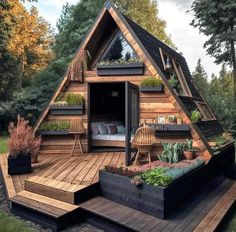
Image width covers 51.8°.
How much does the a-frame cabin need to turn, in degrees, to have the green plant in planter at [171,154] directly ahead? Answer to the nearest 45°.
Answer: approximately 90° to its left

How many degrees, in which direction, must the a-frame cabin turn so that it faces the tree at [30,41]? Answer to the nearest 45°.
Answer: approximately 90° to its right

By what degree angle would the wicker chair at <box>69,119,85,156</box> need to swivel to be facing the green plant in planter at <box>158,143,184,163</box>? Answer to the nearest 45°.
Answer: approximately 45° to its left

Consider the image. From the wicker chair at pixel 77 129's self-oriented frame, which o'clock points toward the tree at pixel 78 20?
The tree is roughly at 6 o'clock from the wicker chair.

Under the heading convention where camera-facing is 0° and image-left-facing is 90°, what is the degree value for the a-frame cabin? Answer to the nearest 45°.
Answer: approximately 45°

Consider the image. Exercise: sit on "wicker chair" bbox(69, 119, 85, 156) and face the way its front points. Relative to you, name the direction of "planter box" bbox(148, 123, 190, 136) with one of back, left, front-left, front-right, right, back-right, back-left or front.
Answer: front-left

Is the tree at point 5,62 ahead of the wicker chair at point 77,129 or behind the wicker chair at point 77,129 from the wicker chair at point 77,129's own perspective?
behind

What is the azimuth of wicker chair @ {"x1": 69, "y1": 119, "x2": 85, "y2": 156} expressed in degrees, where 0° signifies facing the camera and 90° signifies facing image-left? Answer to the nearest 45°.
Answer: approximately 0°

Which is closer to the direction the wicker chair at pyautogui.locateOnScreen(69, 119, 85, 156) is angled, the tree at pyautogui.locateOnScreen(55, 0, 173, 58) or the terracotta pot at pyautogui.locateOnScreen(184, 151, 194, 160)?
the terracotta pot

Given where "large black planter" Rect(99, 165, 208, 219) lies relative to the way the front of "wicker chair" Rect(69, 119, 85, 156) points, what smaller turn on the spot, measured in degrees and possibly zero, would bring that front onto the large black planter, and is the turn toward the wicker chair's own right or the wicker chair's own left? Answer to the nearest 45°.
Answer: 0° — it already faces it

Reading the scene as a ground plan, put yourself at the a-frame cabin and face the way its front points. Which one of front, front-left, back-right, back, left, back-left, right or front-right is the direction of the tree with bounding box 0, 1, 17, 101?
right
